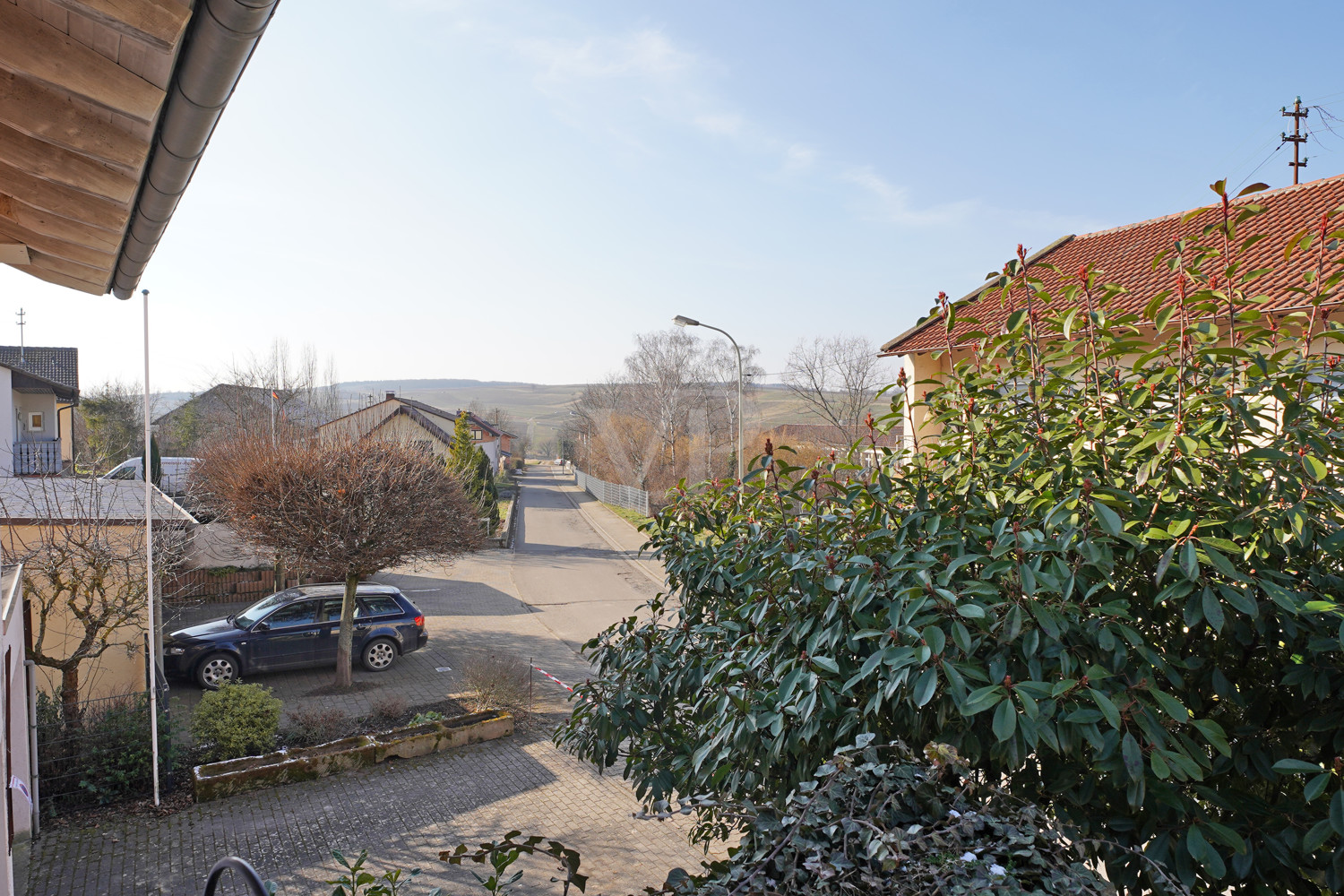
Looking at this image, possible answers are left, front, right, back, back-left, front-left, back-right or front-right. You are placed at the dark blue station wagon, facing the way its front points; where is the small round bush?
left

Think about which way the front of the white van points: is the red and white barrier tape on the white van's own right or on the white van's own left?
on the white van's own left

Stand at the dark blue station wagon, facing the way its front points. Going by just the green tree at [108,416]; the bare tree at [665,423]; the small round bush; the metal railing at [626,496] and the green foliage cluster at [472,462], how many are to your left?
1

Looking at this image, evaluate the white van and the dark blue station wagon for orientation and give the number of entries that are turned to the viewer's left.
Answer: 2

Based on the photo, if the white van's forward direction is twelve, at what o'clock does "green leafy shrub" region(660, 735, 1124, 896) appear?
The green leafy shrub is roughly at 9 o'clock from the white van.

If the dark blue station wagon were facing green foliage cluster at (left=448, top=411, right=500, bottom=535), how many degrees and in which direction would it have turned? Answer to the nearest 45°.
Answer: approximately 90° to its right

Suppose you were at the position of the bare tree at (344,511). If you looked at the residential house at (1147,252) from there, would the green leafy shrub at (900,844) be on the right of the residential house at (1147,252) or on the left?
right

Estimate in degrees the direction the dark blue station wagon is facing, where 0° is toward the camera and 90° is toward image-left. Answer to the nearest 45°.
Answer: approximately 90°

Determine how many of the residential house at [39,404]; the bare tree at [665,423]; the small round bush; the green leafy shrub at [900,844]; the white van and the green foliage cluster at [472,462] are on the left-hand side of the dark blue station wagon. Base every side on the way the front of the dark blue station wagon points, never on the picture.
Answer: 2

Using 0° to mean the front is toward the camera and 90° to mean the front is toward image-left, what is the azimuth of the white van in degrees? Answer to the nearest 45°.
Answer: approximately 90°

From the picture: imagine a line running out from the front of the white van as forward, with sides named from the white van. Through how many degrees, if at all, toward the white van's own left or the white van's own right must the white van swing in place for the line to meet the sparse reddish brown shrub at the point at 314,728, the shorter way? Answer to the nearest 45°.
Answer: approximately 90° to the white van's own left

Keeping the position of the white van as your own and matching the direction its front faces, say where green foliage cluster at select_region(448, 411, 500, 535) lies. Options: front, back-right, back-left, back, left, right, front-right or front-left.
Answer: back

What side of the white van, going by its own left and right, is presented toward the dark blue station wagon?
left

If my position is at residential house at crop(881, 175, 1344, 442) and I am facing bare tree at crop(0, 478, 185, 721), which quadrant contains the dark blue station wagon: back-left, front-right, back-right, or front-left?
front-right

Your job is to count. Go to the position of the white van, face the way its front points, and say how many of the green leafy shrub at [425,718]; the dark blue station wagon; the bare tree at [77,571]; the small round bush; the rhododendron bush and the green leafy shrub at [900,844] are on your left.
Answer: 6

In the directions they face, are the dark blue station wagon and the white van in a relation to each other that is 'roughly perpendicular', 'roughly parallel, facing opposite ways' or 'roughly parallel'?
roughly parallel
